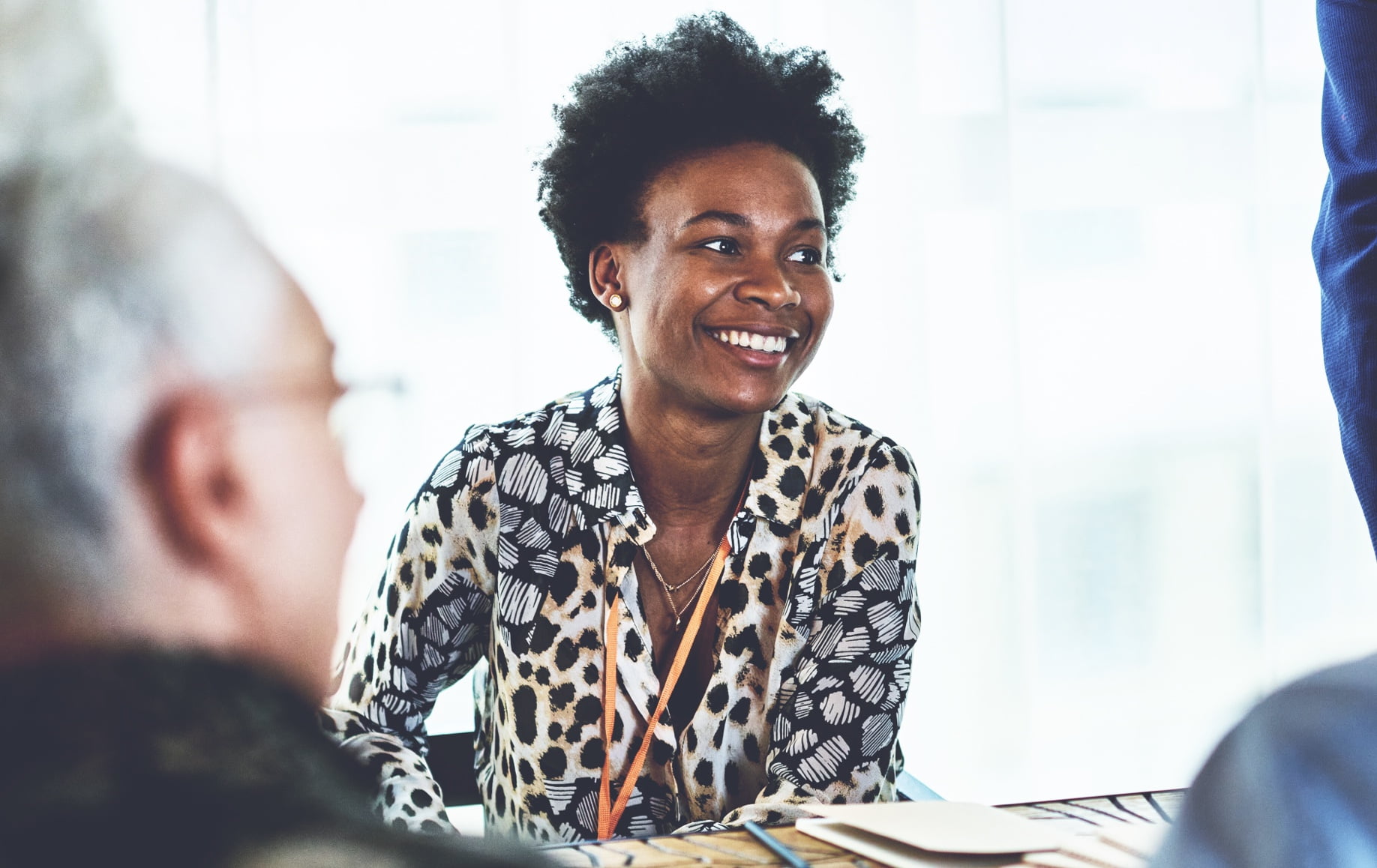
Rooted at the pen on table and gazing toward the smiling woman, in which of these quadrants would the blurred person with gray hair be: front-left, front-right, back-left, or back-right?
back-left

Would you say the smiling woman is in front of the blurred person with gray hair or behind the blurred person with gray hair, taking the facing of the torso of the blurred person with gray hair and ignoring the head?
in front

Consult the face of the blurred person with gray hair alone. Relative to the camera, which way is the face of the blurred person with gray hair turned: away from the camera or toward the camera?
away from the camera

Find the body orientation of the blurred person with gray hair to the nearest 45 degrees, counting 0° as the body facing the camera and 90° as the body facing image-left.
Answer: approximately 225°

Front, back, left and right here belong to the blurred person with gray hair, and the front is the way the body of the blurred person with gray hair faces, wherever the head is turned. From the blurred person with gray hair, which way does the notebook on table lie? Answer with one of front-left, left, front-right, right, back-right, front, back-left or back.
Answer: front

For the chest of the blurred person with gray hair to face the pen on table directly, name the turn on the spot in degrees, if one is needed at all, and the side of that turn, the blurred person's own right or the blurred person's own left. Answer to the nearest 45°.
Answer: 0° — they already face it

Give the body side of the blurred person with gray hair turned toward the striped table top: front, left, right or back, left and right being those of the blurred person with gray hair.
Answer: front
